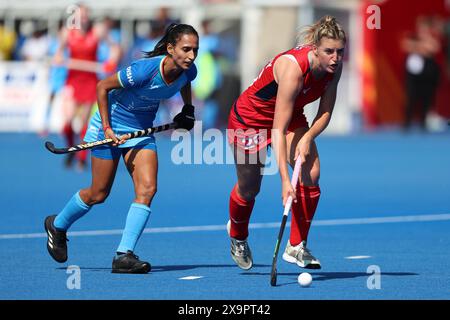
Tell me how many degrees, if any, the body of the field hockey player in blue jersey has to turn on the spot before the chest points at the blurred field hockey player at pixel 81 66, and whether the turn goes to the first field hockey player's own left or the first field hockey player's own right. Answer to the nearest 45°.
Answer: approximately 135° to the first field hockey player's own left

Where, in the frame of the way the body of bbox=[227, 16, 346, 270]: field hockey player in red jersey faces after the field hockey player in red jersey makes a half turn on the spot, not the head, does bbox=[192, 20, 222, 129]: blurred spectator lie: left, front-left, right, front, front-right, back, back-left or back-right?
front-right
